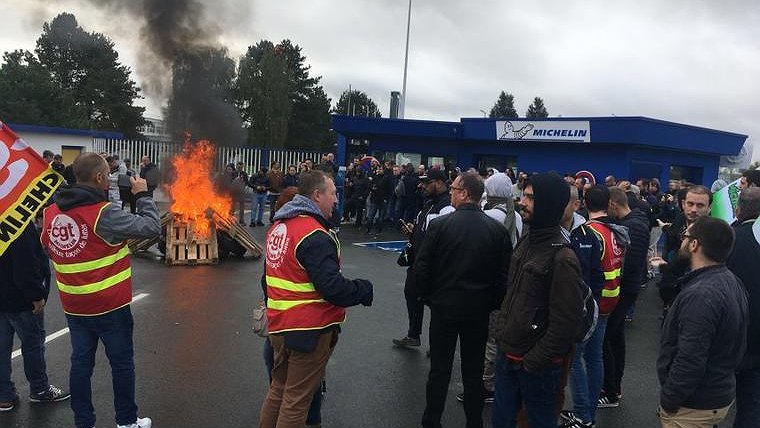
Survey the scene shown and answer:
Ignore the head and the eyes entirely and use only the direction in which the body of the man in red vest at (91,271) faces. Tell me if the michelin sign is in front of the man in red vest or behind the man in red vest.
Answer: in front

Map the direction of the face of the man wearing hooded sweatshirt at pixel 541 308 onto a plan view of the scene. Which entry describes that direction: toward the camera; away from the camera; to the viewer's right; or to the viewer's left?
to the viewer's left

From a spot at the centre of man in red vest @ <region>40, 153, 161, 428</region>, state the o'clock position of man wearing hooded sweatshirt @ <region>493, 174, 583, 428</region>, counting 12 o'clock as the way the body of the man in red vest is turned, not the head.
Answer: The man wearing hooded sweatshirt is roughly at 3 o'clock from the man in red vest.

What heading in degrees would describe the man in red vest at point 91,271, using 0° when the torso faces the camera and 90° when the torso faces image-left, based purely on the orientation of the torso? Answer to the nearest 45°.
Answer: approximately 225°

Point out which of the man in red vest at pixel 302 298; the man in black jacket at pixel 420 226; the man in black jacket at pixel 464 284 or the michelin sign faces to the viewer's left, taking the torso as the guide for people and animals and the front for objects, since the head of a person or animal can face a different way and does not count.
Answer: the man in black jacket at pixel 420 226

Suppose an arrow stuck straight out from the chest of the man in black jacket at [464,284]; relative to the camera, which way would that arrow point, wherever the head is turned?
away from the camera

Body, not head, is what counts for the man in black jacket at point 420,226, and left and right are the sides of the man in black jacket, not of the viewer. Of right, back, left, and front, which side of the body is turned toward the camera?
left

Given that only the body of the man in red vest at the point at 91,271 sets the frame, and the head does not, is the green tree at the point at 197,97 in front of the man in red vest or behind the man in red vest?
in front
